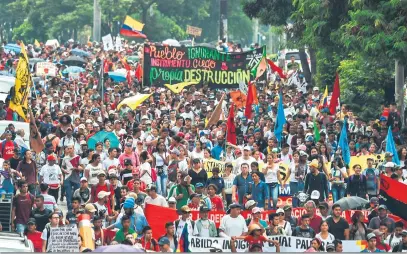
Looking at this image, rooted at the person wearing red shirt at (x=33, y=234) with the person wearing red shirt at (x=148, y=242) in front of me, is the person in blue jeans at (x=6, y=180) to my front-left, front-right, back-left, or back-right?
back-left

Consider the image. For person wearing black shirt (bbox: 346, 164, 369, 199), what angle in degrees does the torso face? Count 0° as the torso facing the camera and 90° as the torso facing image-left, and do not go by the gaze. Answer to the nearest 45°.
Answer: approximately 0°

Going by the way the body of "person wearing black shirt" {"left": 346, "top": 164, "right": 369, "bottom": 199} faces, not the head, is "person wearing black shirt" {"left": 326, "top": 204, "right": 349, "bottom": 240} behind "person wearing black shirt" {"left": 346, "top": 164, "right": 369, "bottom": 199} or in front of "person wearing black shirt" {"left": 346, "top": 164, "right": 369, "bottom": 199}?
in front

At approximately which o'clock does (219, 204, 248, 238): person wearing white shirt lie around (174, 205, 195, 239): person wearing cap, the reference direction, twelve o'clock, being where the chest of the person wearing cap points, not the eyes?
The person wearing white shirt is roughly at 9 o'clock from the person wearing cap.

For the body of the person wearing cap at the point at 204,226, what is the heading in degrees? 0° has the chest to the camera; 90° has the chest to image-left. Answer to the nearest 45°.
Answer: approximately 0°

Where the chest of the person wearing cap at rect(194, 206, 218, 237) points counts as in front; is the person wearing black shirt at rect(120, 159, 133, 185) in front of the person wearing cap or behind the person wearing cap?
behind

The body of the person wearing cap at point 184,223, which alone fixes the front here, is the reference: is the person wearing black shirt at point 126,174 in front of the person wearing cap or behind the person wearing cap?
behind

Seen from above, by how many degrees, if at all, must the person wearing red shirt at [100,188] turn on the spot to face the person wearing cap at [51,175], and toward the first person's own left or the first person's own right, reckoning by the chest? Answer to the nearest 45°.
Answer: approximately 135° to the first person's own right

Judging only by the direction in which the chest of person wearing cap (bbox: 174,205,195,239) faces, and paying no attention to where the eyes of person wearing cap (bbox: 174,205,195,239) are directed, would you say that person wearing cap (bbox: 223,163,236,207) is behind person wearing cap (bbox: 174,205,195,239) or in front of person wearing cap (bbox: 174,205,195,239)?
behind
